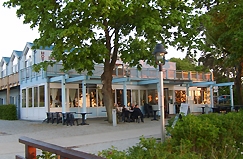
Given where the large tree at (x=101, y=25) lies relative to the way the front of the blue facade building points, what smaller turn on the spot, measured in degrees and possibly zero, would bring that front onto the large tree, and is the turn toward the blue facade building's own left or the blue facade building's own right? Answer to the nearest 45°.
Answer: approximately 45° to the blue facade building's own right

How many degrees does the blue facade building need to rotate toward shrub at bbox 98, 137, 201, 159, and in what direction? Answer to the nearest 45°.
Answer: approximately 45° to its right

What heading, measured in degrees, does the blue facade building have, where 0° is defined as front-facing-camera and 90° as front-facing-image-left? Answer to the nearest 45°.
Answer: approximately 315°
